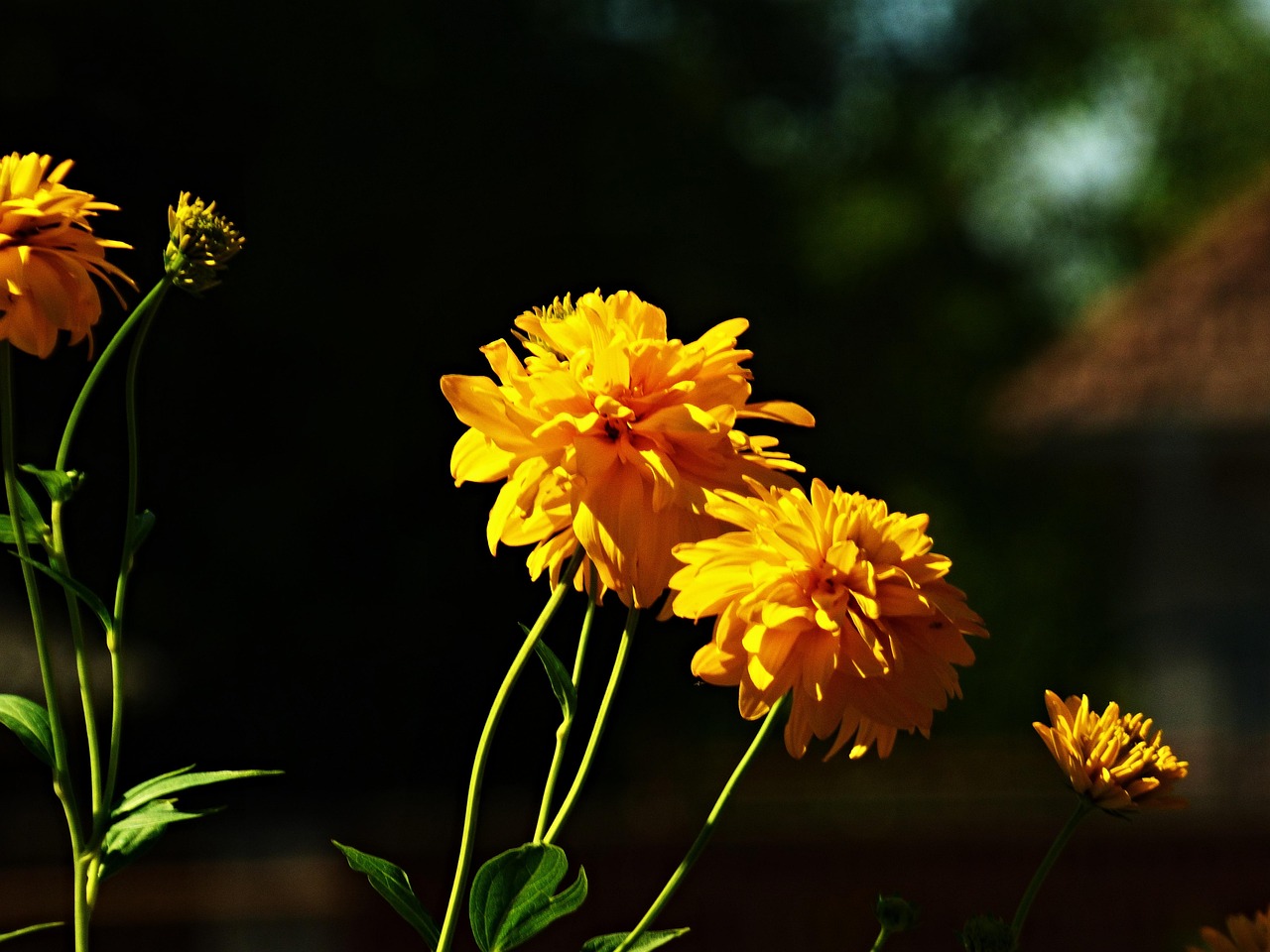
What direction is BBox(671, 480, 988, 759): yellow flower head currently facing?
toward the camera

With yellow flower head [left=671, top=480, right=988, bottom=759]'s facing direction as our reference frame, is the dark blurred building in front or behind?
behind

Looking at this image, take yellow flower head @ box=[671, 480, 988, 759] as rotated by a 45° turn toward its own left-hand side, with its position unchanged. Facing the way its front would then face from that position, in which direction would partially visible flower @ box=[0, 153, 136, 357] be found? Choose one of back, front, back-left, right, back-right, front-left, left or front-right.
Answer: back-right
